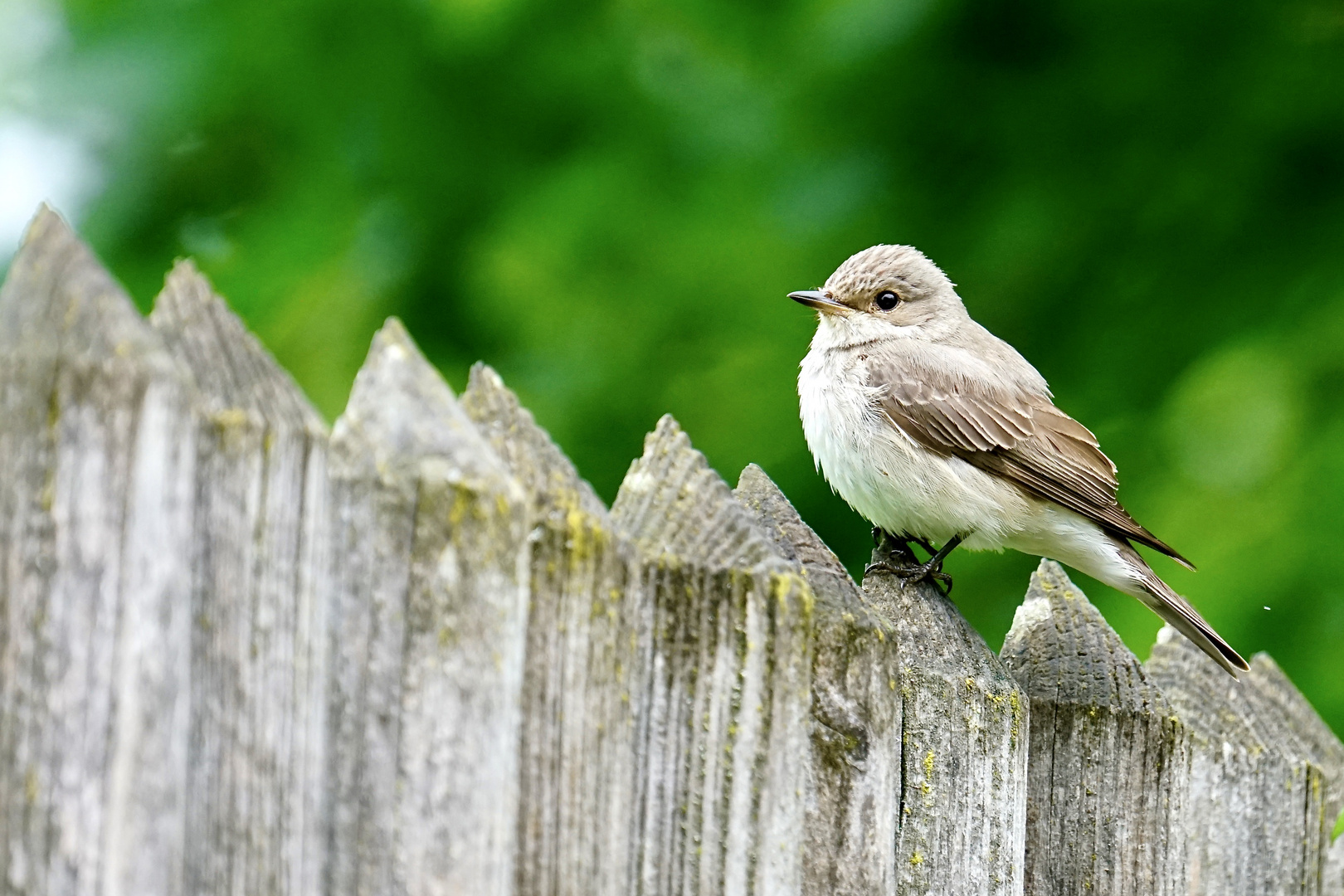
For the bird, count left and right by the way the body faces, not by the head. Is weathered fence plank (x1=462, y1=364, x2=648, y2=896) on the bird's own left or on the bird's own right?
on the bird's own left

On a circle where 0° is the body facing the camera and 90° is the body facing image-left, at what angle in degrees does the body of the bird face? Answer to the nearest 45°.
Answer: approximately 90°

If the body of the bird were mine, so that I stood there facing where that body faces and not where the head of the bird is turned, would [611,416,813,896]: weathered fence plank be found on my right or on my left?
on my left
